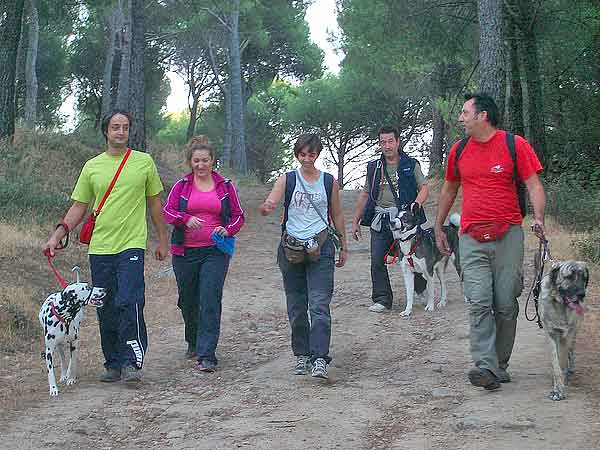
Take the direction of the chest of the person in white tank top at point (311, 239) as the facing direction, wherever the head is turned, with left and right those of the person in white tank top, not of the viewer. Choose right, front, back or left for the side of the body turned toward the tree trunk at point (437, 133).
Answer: back

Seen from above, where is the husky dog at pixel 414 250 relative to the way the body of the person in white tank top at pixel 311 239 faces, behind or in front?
behind

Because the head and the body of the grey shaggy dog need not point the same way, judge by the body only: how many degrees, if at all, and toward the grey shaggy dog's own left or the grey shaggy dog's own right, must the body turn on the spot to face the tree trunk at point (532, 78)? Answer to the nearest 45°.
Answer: approximately 180°

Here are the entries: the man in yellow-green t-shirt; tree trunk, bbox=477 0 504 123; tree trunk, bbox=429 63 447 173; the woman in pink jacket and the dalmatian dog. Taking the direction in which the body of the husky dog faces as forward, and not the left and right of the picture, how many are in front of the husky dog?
3

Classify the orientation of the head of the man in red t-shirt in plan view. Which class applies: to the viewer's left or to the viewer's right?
to the viewer's left

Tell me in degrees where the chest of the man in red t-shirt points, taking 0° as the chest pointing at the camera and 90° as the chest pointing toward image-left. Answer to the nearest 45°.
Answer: approximately 0°

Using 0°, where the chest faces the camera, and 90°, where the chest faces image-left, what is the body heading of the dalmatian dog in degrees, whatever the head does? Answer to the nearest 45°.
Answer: approximately 0°

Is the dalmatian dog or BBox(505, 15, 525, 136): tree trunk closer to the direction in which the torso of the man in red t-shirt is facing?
the dalmatian dog

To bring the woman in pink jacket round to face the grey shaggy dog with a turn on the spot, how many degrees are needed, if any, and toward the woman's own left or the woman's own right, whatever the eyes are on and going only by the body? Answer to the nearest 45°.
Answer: approximately 45° to the woman's own left

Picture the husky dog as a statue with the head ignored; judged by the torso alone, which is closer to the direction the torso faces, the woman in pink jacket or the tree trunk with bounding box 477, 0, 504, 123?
the woman in pink jacket

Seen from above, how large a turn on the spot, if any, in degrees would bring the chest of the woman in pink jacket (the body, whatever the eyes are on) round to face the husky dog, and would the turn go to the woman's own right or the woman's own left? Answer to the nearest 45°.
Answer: approximately 135° to the woman's own left
